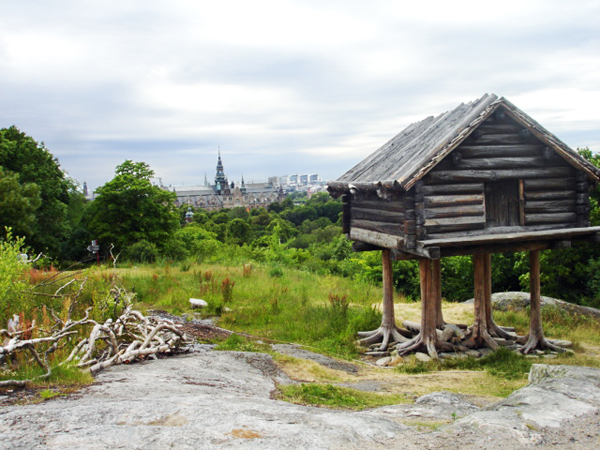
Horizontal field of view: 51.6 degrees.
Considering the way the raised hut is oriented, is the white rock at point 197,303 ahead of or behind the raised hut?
behind

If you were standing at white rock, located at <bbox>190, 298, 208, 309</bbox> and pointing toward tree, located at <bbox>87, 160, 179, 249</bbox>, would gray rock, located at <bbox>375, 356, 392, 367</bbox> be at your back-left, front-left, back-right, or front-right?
back-right

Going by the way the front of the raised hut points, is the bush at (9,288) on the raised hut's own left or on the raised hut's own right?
on the raised hut's own right

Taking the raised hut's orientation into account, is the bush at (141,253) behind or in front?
behind

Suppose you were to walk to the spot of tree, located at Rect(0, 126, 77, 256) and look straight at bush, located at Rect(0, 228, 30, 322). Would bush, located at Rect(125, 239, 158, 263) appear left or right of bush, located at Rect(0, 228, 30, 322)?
left

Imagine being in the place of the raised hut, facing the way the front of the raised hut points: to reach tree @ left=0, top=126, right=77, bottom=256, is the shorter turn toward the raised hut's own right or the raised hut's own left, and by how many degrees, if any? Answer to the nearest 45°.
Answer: approximately 180°

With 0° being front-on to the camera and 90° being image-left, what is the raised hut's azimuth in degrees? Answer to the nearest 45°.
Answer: approximately 315°
